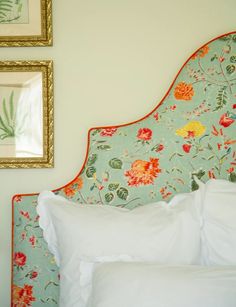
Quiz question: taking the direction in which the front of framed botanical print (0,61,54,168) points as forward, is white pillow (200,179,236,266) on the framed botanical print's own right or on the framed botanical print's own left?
on the framed botanical print's own left

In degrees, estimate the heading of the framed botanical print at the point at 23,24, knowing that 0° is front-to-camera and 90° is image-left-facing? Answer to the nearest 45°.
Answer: approximately 0°

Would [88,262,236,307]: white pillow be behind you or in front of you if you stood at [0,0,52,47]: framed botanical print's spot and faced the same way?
in front

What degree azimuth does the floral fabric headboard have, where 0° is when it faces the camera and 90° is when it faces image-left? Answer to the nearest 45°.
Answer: approximately 0°

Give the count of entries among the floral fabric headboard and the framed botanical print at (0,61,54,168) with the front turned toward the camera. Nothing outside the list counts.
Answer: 2

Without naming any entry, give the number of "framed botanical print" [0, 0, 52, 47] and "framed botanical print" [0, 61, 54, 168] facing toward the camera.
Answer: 2
